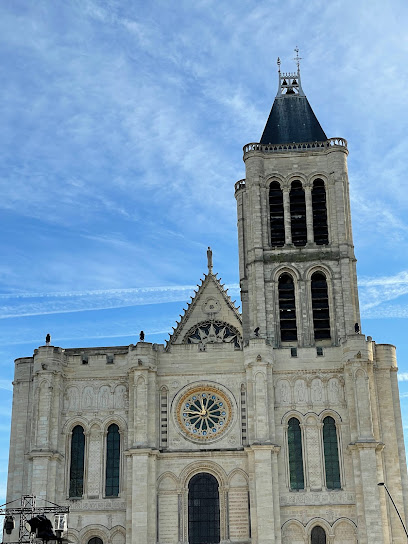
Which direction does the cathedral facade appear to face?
toward the camera
